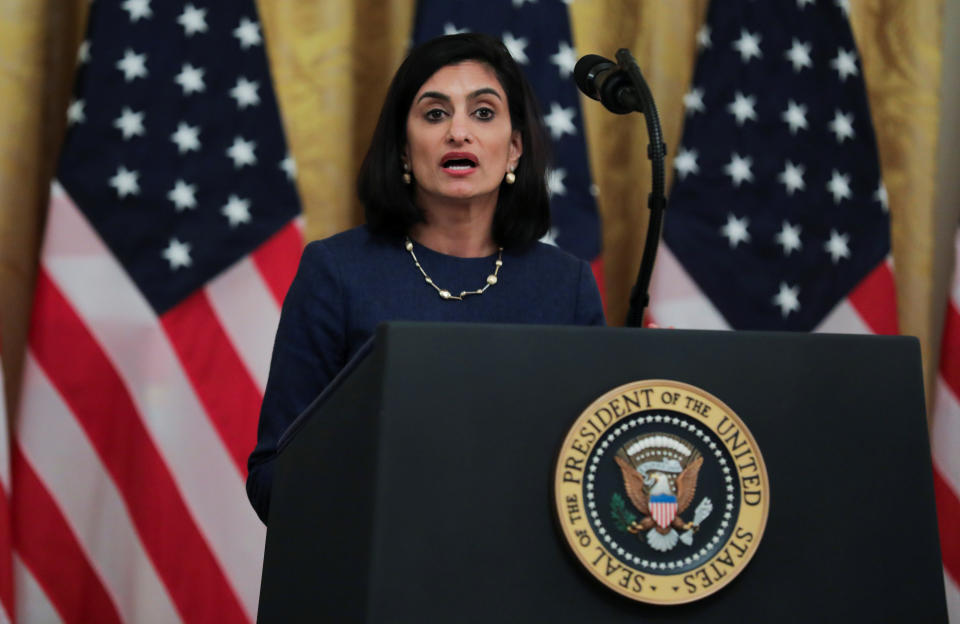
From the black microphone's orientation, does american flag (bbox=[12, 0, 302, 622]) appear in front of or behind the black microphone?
in front

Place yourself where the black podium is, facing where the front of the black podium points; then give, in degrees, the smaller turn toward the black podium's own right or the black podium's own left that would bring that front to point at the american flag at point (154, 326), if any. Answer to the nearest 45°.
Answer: approximately 135° to the black podium's own right

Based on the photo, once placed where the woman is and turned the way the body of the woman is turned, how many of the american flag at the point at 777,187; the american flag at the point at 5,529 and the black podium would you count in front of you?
1

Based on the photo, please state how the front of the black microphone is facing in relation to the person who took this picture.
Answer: facing away from the viewer and to the left of the viewer

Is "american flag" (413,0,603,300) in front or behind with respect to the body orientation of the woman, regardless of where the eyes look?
behind

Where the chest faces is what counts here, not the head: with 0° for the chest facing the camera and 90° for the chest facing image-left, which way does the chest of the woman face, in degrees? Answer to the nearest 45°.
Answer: approximately 0°

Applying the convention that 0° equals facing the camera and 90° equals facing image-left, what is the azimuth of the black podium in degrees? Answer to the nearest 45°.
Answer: approximately 0°

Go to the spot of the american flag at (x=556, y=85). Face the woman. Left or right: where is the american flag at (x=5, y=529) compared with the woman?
right

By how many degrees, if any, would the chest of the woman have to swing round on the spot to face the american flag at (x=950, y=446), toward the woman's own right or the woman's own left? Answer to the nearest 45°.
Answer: approximately 135° to the woman's own left

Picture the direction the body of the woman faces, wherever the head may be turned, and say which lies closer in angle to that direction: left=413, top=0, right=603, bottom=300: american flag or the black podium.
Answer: the black podium
